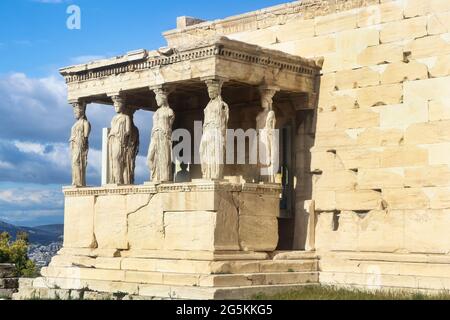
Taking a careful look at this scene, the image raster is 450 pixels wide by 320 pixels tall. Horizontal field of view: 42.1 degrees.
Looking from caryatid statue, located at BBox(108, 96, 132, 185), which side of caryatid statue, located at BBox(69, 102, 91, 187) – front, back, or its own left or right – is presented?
left

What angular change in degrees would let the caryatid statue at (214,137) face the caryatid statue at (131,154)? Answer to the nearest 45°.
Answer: approximately 90° to its right

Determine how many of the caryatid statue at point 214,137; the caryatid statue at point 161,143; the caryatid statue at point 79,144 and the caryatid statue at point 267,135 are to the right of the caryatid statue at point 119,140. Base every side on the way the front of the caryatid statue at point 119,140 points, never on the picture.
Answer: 1

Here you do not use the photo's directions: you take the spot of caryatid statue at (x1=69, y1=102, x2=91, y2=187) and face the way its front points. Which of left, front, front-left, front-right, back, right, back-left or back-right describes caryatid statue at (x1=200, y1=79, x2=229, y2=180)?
left

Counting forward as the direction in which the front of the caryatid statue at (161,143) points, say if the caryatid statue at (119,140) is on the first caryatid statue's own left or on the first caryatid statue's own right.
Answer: on the first caryatid statue's own right

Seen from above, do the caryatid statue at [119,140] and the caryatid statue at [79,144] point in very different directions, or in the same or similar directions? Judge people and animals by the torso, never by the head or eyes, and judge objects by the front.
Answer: same or similar directions

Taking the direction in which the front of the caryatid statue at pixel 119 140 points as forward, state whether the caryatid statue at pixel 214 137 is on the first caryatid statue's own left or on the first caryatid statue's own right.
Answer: on the first caryatid statue's own left

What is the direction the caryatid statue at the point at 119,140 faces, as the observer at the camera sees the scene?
facing the viewer and to the left of the viewer

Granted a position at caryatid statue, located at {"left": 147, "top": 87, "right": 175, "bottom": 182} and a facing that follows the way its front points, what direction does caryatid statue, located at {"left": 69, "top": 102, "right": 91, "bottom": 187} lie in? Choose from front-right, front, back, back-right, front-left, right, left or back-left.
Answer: right

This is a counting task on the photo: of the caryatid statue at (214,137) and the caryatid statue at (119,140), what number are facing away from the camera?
0

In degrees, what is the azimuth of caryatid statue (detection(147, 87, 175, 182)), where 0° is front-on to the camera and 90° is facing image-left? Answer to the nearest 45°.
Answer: approximately 45°

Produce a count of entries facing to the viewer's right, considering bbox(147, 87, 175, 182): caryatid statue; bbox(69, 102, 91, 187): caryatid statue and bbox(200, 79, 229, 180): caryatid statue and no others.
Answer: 0
